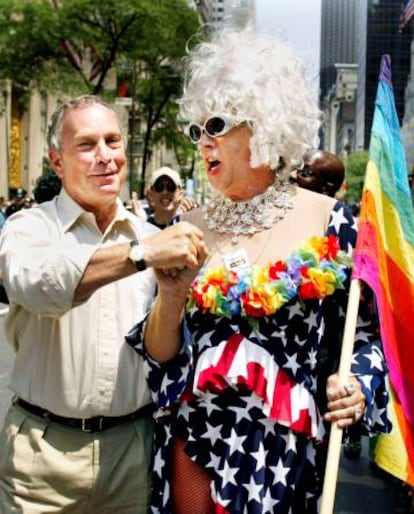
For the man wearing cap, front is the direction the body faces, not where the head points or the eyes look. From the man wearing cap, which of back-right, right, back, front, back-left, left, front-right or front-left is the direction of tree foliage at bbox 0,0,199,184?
back

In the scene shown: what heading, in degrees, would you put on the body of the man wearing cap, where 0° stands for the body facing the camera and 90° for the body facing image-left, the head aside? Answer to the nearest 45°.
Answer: approximately 0°
